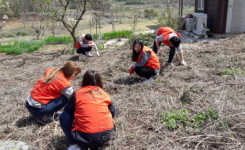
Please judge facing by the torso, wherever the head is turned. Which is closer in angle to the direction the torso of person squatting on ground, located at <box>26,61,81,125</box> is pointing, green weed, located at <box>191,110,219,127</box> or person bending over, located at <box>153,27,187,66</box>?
the person bending over

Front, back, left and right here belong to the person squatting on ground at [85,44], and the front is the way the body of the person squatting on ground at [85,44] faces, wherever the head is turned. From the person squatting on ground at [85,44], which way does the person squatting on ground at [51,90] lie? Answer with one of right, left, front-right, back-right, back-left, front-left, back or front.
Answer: front-right

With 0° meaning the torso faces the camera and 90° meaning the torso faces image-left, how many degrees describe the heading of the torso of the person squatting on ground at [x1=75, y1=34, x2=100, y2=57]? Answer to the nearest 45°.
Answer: approximately 315°

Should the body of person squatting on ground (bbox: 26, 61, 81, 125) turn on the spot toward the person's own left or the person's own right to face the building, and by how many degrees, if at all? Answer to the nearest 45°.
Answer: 0° — they already face it

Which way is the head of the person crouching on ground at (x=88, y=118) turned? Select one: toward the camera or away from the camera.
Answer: away from the camera

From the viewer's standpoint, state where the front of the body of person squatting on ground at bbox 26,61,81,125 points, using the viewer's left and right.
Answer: facing away from the viewer and to the right of the viewer

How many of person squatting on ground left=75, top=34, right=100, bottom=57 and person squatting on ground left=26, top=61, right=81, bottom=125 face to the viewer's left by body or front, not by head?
0

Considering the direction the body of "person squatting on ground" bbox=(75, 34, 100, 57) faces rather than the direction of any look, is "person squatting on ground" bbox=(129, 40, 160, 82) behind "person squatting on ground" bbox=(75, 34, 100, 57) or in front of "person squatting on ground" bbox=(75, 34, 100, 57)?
in front
